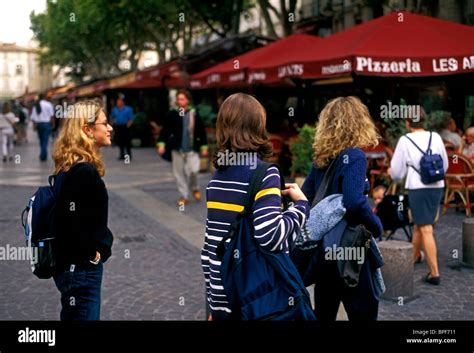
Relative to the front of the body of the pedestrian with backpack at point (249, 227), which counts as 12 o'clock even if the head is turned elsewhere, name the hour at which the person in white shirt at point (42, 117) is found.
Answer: The person in white shirt is roughly at 10 o'clock from the pedestrian with backpack.

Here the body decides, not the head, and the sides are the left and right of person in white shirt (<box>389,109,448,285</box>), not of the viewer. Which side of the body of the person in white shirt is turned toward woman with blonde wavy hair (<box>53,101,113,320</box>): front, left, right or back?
left

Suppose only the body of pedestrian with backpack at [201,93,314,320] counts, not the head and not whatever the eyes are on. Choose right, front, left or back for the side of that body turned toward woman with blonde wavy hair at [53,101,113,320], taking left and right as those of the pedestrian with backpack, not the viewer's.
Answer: left

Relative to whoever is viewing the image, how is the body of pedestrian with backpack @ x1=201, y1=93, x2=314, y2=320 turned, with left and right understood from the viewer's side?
facing away from the viewer and to the right of the viewer

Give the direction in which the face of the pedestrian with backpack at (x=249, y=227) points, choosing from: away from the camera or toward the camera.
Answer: away from the camera

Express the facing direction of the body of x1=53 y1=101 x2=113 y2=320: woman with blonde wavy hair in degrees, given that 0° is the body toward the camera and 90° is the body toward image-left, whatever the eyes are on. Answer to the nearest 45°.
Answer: approximately 270°

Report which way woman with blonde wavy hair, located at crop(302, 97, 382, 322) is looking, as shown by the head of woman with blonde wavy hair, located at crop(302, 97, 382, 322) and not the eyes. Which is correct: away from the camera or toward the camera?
away from the camera

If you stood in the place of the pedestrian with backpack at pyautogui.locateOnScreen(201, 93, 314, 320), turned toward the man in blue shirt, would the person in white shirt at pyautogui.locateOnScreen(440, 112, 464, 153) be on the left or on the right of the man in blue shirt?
right

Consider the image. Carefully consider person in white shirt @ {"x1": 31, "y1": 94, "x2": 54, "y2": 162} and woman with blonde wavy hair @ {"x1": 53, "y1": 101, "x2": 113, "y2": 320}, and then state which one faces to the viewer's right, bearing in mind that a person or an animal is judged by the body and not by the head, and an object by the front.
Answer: the woman with blonde wavy hair

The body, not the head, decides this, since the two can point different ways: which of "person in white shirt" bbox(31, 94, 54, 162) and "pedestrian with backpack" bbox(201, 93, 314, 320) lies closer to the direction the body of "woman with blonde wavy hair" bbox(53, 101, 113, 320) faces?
the pedestrian with backpack

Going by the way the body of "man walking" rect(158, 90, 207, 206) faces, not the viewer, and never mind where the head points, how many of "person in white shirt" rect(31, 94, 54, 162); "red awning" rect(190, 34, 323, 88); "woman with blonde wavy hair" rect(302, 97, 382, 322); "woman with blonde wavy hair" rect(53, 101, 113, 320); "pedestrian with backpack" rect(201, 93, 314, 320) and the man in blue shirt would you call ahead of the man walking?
3

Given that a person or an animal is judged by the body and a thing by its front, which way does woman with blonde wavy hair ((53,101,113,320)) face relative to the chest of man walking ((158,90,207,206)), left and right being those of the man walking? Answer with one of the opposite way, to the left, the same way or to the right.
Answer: to the left
